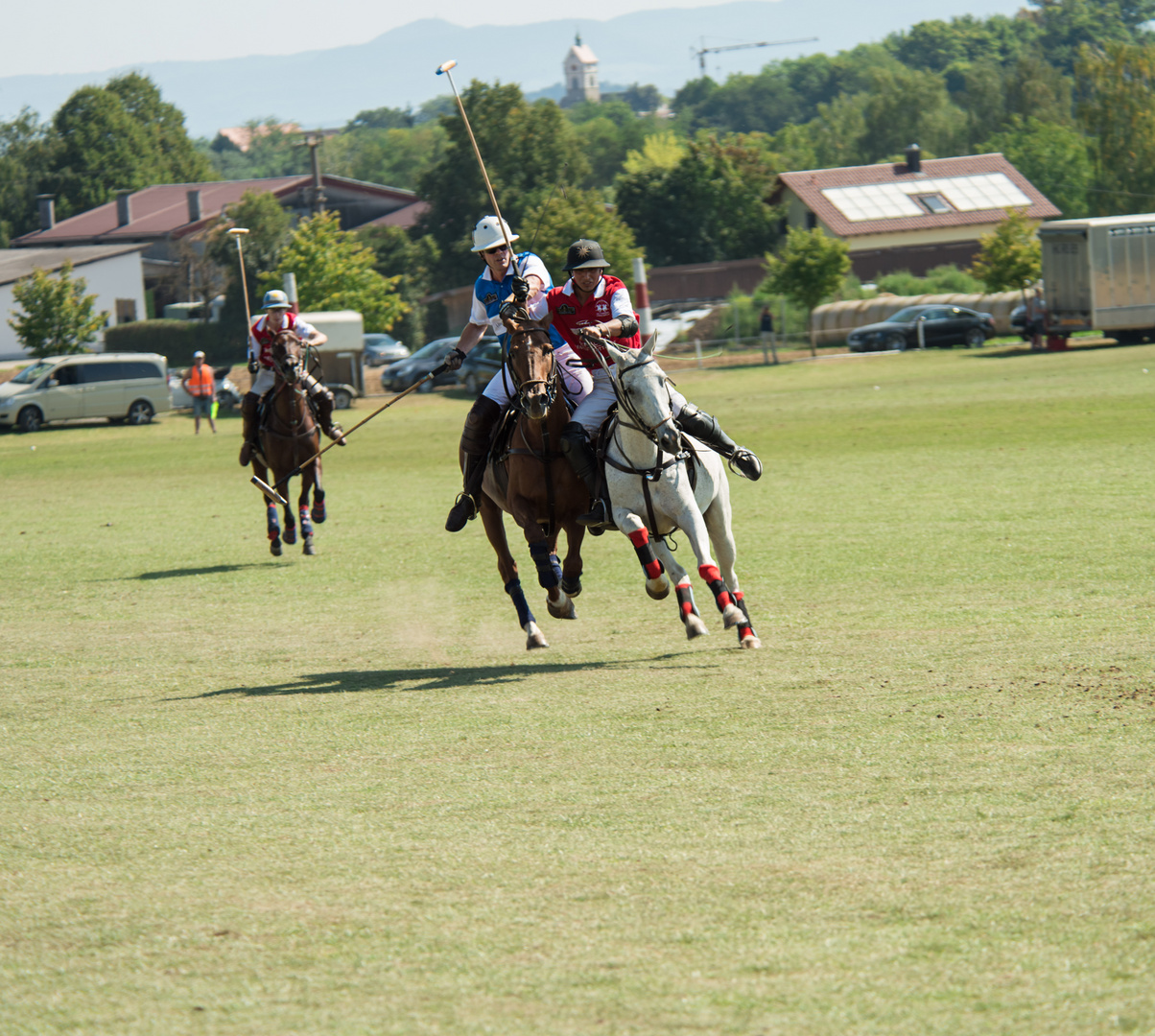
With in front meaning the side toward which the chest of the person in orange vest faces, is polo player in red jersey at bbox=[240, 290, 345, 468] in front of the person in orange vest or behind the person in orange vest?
in front

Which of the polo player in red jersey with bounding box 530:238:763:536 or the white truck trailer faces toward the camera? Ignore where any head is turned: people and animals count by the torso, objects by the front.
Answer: the polo player in red jersey

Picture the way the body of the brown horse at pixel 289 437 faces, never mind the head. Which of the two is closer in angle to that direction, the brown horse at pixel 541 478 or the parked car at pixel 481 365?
the brown horse

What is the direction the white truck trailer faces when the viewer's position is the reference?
facing away from the viewer and to the right of the viewer

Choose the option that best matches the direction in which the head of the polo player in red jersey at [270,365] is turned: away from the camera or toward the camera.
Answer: toward the camera

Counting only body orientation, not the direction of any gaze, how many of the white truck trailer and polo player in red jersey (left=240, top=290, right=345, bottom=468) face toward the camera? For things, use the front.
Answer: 1

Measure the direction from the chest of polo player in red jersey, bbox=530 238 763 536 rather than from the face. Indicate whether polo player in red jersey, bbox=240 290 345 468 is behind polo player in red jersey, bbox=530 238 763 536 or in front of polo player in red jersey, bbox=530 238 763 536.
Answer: behind

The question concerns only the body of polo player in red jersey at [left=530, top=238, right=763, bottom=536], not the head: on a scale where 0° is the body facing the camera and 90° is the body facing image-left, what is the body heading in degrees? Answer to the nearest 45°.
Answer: approximately 0°

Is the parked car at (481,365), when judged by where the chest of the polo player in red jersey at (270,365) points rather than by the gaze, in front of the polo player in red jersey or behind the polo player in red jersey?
behind

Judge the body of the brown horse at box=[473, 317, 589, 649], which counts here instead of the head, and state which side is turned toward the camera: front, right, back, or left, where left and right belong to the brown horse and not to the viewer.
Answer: front

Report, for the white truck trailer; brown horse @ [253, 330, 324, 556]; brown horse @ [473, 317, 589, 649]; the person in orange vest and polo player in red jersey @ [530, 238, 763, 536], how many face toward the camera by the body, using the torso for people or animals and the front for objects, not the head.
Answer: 4

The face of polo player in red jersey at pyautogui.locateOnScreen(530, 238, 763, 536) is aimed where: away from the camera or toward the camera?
toward the camera

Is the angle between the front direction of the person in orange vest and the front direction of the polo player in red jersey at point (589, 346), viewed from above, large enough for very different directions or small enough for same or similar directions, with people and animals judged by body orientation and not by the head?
same or similar directions

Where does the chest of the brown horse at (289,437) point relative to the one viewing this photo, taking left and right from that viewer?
facing the viewer
